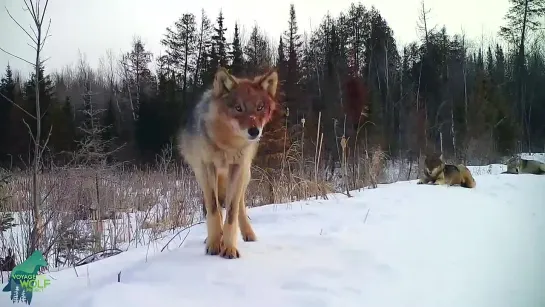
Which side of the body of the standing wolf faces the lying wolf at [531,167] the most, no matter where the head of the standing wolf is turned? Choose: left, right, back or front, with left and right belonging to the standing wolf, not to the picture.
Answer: left

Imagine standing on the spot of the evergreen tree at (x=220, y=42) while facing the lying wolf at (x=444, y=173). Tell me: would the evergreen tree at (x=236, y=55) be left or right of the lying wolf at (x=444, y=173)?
left

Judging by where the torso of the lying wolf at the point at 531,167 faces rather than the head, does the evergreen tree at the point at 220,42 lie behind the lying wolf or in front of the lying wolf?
in front

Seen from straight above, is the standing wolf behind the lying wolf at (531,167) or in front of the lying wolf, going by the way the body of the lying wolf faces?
in front

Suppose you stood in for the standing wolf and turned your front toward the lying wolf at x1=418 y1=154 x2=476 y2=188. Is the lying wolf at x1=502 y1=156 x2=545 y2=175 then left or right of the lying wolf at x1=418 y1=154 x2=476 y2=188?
right

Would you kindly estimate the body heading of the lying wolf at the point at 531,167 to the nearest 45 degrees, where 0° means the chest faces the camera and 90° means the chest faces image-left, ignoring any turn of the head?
approximately 90°

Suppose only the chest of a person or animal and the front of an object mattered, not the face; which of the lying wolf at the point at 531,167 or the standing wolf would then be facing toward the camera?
the standing wolf

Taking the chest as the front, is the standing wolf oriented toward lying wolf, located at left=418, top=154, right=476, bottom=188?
no

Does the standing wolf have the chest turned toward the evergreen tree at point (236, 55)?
no

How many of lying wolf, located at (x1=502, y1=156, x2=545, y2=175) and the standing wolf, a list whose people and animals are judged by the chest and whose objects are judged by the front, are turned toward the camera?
1

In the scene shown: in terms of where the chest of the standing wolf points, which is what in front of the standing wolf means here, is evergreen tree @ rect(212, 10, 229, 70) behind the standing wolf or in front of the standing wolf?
behind

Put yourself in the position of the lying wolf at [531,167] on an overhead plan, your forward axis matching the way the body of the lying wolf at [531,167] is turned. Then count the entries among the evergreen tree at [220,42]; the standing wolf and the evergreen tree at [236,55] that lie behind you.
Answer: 0

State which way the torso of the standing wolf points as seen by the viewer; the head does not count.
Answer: toward the camera
